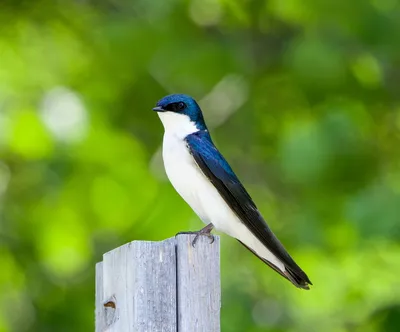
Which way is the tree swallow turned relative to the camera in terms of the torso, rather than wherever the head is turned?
to the viewer's left
